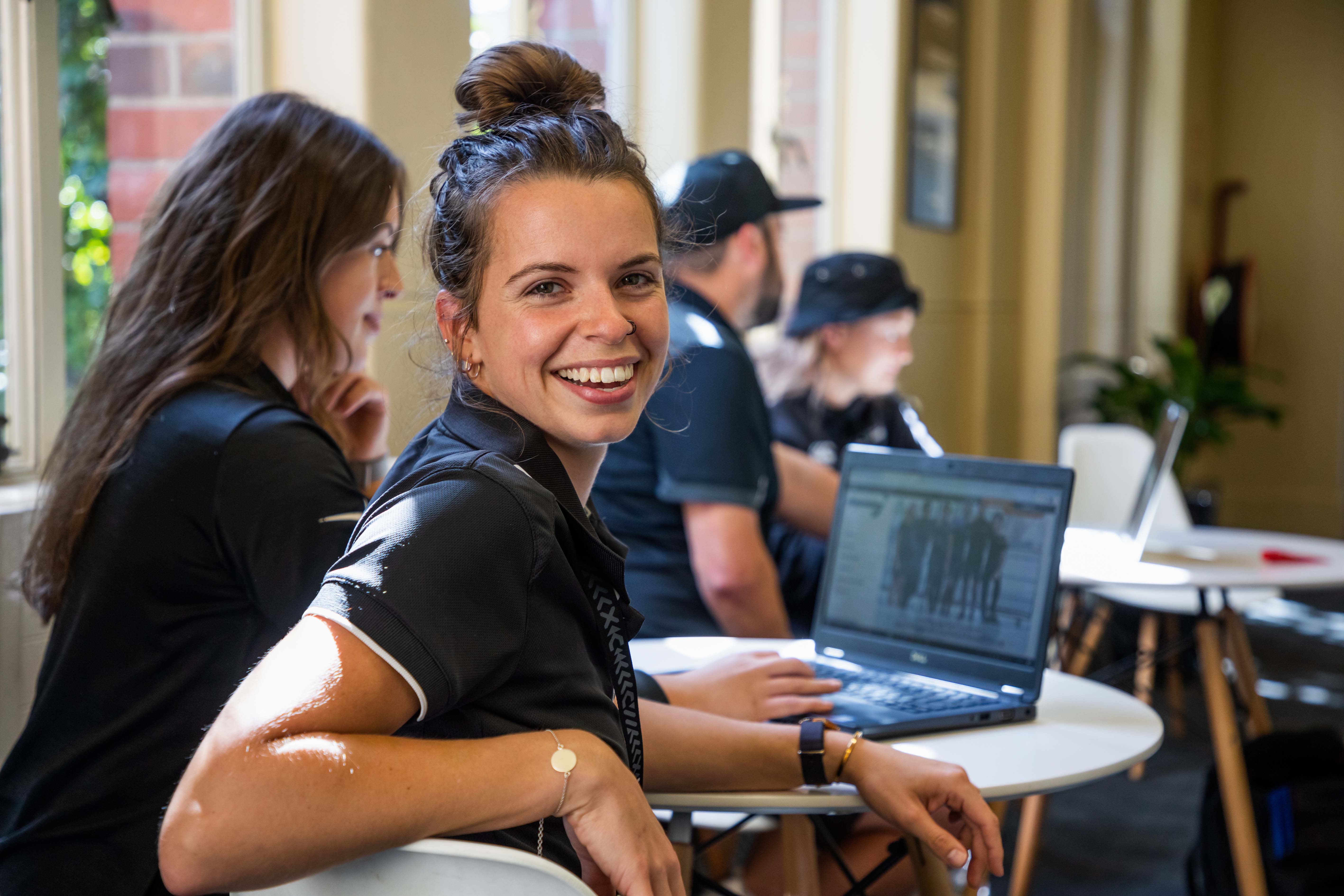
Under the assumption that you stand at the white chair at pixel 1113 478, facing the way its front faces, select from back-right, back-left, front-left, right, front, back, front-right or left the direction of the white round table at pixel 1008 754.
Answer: front-right

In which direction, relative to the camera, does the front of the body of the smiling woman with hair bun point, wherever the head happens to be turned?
to the viewer's right

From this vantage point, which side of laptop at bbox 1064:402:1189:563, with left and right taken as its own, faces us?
left

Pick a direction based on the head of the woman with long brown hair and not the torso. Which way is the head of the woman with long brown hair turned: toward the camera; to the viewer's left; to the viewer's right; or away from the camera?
to the viewer's right

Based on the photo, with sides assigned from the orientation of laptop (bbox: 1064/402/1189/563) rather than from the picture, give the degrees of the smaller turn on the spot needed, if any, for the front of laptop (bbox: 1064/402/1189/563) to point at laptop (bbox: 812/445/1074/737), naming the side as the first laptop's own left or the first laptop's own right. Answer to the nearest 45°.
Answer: approximately 90° to the first laptop's own left

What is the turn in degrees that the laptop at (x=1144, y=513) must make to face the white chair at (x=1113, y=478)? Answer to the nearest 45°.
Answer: approximately 90° to its right

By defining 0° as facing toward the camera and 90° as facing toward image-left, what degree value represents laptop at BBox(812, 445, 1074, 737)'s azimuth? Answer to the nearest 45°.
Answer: approximately 45°
